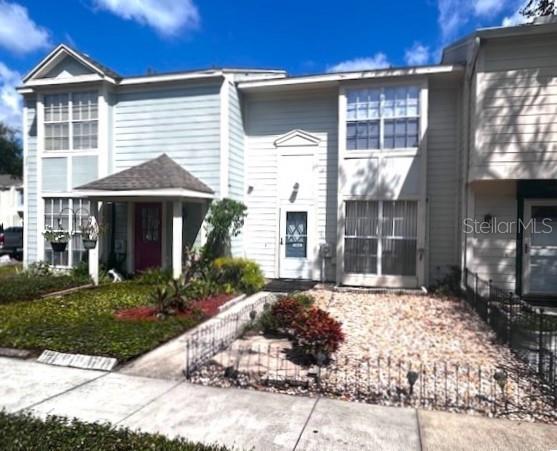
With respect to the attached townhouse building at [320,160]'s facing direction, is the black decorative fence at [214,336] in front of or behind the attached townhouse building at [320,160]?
in front

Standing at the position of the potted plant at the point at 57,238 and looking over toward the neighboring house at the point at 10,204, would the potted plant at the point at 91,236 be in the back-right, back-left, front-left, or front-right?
back-right

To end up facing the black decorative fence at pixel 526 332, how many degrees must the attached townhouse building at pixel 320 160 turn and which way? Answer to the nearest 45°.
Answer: approximately 45° to its left

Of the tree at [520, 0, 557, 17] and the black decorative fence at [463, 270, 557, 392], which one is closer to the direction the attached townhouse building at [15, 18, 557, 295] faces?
the black decorative fence

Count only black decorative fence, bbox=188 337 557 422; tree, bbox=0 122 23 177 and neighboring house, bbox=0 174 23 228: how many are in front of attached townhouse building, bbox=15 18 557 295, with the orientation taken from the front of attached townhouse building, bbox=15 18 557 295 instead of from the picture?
1

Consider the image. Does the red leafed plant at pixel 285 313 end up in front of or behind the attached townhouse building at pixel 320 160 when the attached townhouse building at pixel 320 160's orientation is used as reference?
in front

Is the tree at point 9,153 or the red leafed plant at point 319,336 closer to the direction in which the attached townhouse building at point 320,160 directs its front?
the red leafed plant

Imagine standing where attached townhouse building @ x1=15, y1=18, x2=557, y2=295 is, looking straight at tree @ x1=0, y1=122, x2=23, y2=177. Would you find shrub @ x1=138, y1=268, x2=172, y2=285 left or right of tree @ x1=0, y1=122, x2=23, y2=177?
left

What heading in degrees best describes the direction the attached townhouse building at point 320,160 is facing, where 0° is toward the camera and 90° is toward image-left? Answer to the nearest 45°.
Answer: approximately 0°

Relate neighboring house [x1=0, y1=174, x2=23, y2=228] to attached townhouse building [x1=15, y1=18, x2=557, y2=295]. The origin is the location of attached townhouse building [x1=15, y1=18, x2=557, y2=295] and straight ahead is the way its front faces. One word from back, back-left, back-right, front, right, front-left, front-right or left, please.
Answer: back-right

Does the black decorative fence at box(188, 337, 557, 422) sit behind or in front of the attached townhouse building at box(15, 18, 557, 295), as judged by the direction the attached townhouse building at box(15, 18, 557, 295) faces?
in front

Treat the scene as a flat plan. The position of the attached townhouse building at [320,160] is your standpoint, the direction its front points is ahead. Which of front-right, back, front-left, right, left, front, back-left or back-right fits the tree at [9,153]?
back-right

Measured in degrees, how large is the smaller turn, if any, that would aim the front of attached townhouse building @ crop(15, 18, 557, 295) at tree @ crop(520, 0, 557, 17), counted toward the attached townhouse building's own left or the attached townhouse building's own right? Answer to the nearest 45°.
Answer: approximately 90° to the attached townhouse building's own left
